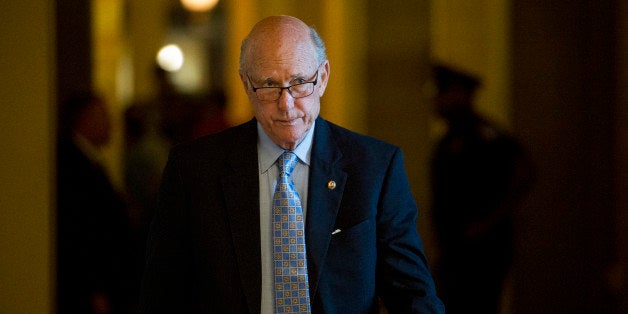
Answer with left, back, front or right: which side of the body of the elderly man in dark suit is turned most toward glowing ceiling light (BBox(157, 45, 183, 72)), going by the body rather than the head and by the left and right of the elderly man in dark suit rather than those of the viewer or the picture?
back

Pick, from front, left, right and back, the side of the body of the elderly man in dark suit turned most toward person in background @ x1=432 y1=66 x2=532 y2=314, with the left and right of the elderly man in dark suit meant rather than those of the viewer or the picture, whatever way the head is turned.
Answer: back

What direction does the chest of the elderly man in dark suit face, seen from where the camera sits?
toward the camera

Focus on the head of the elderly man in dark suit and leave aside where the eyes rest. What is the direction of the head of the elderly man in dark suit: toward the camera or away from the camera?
toward the camera

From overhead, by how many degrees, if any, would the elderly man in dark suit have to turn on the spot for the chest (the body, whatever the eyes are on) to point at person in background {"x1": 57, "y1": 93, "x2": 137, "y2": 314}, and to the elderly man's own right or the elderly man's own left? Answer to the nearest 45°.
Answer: approximately 180°
